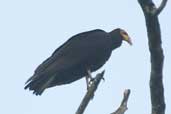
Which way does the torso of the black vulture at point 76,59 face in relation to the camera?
to the viewer's right

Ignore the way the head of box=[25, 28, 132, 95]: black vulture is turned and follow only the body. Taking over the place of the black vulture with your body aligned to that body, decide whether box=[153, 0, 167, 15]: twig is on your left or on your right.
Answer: on your right
